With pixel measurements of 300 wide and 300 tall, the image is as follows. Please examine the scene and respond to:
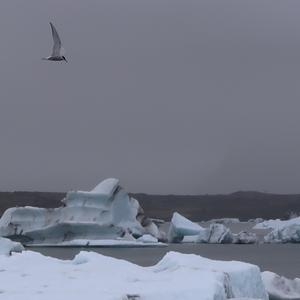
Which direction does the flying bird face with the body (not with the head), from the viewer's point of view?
to the viewer's right

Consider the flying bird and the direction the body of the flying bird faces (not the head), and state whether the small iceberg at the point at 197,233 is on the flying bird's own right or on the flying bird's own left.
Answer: on the flying bird's own left

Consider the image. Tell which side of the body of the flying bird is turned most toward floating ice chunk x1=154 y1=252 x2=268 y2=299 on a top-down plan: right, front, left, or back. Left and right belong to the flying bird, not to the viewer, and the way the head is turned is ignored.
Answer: front

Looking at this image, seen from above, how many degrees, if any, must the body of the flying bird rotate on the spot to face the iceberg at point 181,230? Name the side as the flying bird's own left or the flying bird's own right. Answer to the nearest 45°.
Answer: approximately 90° to the flying bird's own left

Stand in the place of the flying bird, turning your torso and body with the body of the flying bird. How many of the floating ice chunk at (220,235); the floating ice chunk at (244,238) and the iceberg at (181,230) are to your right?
0

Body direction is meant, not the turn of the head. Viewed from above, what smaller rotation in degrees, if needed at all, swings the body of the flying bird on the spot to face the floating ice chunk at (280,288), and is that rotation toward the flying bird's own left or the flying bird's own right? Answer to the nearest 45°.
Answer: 0° — it already faces it

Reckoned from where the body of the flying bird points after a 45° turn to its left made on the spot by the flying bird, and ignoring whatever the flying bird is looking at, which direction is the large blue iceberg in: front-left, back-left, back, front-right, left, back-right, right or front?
front-left

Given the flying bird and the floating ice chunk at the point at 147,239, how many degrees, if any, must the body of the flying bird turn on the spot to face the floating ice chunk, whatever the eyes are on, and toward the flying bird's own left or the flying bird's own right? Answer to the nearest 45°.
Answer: approximately 90° to the flying bird's own left
